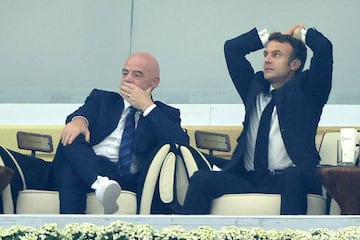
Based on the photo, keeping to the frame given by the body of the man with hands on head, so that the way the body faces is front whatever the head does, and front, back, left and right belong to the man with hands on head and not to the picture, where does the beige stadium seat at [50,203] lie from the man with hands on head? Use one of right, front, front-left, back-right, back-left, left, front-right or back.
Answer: front-right

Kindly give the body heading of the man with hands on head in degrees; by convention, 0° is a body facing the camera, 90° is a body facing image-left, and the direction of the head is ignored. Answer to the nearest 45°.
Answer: approximately 45°

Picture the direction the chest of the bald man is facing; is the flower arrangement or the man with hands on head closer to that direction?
the flower arrangement

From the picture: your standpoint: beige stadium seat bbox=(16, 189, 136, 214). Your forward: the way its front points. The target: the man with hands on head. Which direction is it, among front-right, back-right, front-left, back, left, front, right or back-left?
left

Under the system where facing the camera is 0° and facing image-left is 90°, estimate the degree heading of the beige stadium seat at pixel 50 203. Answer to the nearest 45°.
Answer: approximately 0°

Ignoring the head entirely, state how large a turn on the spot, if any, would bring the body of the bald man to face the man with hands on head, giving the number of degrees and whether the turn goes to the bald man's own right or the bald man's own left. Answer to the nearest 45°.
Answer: approximately 135° to the bald man's own left

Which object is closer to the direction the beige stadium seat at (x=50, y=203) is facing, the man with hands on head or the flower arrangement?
the flower arrangement
